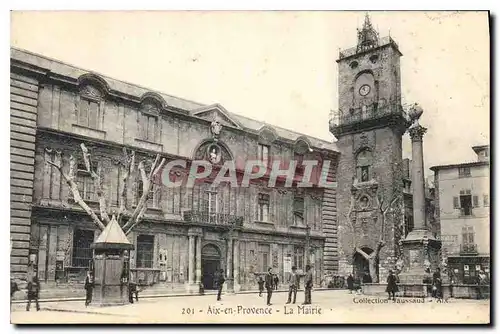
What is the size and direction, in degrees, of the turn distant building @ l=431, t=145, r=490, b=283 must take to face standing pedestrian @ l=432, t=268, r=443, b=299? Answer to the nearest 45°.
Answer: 0° — it already faces them

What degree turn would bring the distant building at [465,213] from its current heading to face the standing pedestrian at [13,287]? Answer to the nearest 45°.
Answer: approximately 45° to its right

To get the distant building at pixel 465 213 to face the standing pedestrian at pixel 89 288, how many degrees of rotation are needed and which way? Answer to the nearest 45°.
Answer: approximately 45° to its right

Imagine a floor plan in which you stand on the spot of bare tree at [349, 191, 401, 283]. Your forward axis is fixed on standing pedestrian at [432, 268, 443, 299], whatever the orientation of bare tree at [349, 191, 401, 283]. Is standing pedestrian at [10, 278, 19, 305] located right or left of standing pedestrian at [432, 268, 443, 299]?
right

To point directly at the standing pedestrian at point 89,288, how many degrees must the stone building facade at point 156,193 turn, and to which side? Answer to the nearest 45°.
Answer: approximately 45° to its right

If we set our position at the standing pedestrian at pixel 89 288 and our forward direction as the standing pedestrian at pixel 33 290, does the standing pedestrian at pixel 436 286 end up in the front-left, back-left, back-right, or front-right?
back-right

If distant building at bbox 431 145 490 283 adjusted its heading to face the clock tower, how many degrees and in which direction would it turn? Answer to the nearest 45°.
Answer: approximately 135° to its right

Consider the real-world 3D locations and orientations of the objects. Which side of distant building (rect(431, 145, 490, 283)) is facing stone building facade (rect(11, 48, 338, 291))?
right

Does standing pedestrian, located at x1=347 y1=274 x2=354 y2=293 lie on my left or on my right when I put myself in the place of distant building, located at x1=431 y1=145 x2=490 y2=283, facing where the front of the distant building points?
on my right

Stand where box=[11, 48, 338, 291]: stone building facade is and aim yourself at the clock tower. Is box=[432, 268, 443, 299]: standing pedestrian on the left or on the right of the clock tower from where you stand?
right

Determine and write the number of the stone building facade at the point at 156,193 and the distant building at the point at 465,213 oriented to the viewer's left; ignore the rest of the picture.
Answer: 0
